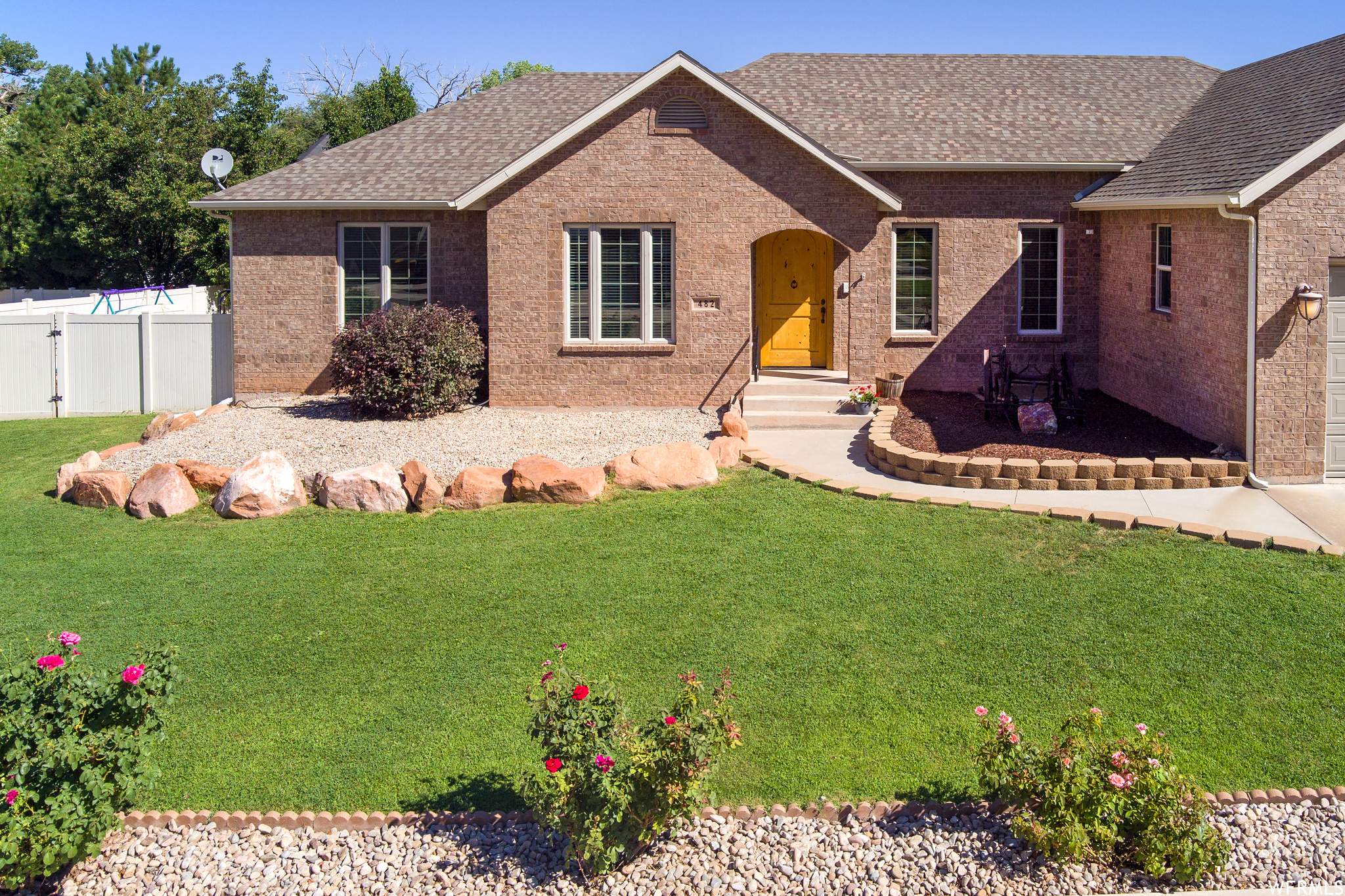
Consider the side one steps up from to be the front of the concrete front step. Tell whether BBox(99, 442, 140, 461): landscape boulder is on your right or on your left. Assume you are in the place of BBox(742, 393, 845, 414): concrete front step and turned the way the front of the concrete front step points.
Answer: on your right

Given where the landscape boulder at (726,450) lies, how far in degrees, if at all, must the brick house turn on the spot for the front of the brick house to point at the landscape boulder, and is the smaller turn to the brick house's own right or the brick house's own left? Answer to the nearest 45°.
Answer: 0° — it already faces it

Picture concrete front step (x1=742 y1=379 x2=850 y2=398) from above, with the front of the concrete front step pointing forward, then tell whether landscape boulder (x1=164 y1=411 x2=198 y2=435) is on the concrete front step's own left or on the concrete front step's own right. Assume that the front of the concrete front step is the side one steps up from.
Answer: on the concrete front step's own right
